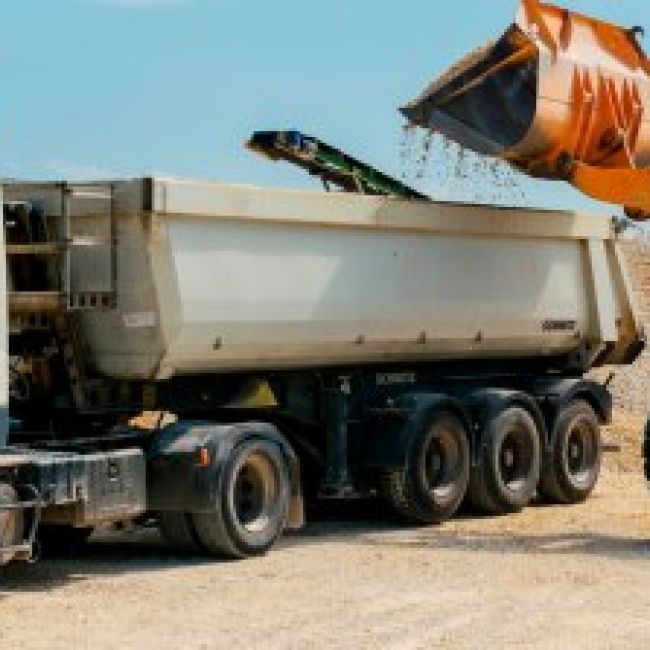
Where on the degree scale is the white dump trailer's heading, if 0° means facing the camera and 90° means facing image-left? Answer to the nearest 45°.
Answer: approximately 45°
